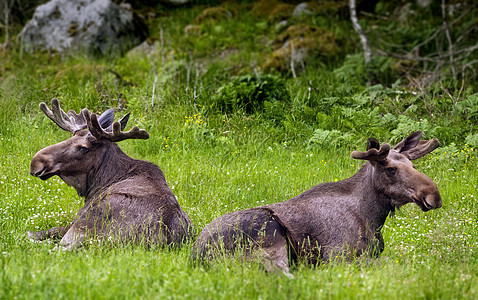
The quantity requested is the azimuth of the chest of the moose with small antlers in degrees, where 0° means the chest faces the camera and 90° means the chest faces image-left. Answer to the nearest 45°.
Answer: approximately 270°

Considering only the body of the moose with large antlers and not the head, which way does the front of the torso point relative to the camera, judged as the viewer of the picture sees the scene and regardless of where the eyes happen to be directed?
to the viewer's left

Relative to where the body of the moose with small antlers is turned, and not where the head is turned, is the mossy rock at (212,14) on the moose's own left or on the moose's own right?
on the moose's own left

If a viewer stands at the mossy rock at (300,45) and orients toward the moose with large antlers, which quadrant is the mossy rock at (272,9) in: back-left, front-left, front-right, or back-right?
back-right

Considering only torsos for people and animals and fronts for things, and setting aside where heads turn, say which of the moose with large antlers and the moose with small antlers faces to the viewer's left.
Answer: the moose with large antlers

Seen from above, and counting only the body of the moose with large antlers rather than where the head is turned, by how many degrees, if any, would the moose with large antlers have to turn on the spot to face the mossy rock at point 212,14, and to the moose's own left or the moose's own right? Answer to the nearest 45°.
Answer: approximately 90° to the moose's own right

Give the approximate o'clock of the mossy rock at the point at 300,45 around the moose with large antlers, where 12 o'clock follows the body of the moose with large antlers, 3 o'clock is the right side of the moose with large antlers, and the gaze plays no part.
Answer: The mossy rock is roughly at 4 o'clock from the moose with large antlers.

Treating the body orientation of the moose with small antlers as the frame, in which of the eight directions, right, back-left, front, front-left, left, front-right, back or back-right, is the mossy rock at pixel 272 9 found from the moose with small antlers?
left

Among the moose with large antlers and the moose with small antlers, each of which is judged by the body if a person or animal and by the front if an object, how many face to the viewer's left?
1

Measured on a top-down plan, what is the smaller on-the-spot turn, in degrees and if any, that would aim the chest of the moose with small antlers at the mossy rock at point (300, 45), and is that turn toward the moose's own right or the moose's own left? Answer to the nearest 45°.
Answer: approximately 90° to the moose's own left

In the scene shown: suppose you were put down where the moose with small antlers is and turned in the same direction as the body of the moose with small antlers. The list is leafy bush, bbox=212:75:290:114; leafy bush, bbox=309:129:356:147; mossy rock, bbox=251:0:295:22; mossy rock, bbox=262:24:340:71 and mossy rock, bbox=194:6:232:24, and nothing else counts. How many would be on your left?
5

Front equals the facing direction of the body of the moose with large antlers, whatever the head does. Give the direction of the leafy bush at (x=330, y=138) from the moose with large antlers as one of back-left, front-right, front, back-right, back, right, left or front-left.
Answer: back-right

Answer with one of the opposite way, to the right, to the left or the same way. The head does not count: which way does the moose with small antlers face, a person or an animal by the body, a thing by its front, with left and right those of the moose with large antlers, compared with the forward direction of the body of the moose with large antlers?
the opposite way

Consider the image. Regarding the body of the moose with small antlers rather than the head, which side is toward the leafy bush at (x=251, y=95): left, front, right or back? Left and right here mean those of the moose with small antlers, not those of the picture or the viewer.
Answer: left
